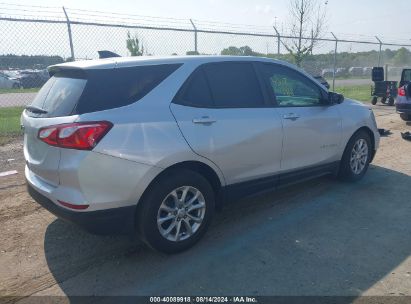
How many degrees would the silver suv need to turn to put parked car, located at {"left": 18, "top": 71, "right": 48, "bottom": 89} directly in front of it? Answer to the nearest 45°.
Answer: approximately 90° to its left

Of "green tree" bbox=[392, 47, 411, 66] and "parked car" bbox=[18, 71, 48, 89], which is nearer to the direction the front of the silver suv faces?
the green tree

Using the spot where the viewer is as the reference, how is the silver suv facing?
facing away from the viewer and to the right of the viewer
